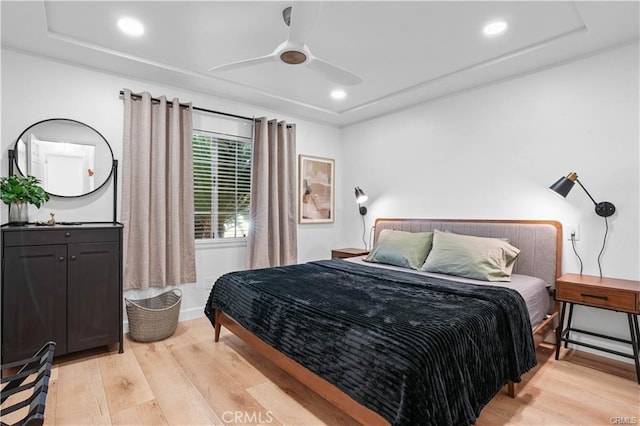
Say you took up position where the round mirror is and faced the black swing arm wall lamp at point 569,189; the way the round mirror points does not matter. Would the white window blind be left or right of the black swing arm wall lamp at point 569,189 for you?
left

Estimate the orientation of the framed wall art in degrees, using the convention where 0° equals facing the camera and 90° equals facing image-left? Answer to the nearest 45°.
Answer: approximately 315°

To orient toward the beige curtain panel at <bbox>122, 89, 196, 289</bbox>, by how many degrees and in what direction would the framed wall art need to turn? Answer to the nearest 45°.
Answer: approximately 90° to its right

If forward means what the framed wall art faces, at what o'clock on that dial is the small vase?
The small vase is roughly at 3 o'clock from the framed wall art.

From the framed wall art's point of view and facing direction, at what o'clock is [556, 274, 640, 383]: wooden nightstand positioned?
The wooden nightstand is roughly at 12 o'clock from the framed wall art.

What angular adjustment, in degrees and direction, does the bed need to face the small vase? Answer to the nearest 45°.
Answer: approximately 45° to its right

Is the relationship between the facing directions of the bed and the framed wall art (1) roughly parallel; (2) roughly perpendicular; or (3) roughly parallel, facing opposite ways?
roughly perpendicular

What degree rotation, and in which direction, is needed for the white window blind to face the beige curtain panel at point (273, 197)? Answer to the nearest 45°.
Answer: approximately 45° to its left

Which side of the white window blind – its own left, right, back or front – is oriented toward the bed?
front

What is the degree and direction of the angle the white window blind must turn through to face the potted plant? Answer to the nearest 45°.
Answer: approximately 90° to its right
